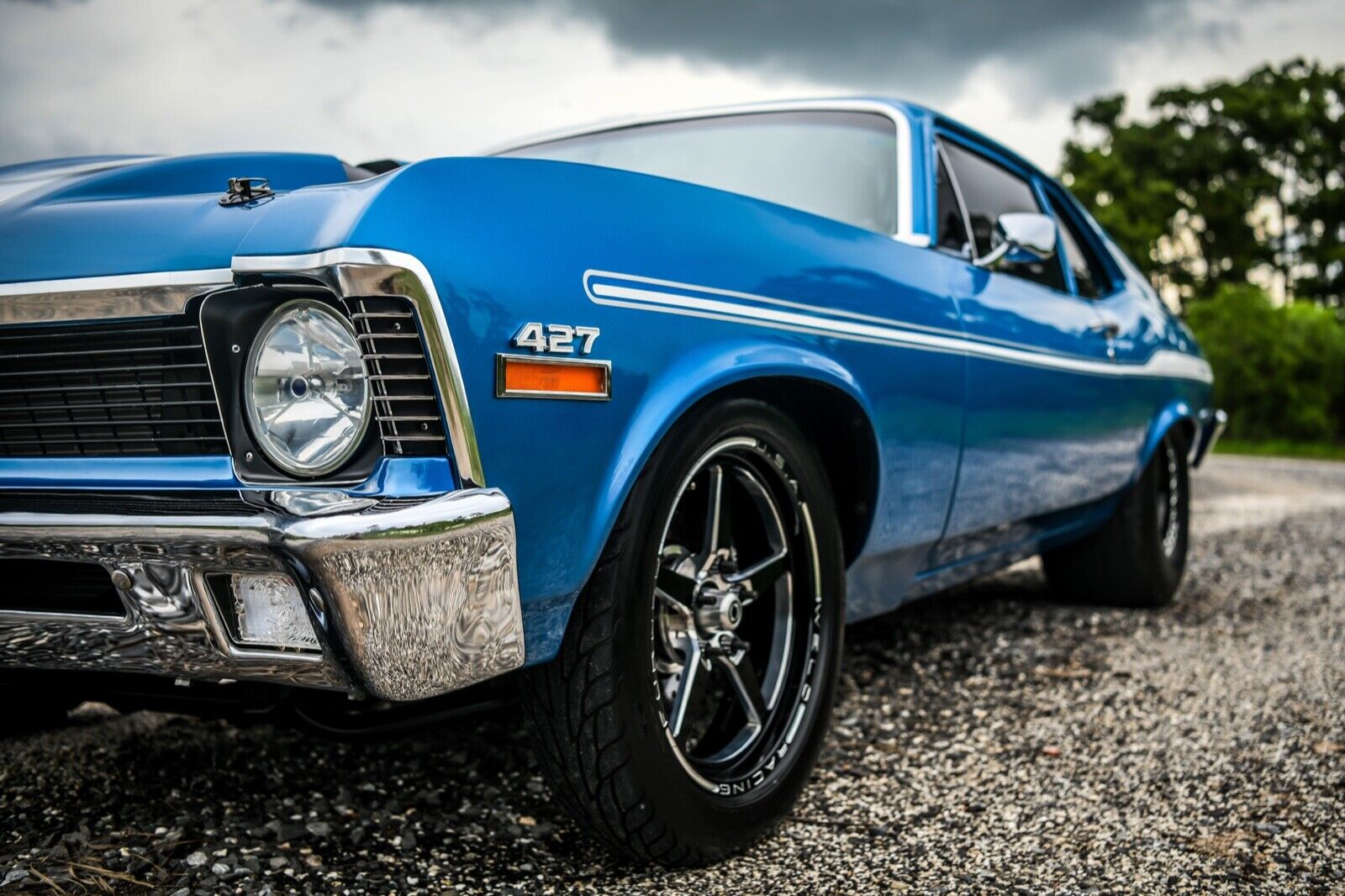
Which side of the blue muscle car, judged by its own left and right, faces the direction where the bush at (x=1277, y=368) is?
back

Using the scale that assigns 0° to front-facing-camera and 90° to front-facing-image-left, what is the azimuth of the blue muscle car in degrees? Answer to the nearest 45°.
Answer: approximately 45°

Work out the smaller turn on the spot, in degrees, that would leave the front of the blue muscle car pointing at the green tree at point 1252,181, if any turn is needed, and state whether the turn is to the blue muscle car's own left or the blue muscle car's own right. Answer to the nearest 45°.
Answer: approximately 180°
